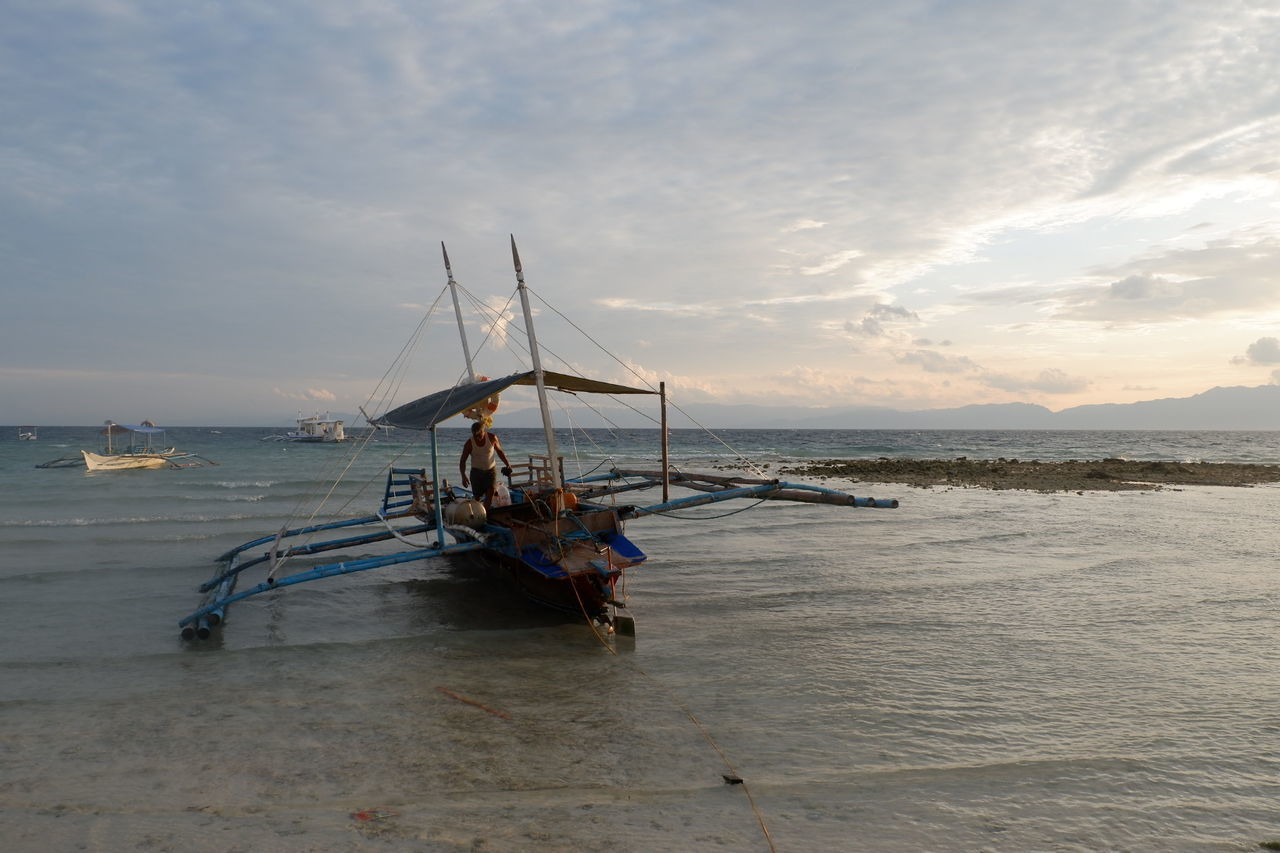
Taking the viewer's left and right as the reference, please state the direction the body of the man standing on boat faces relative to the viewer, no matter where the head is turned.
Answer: facing the viewer
